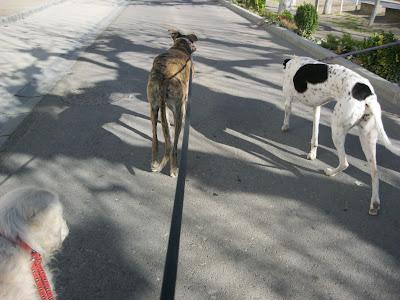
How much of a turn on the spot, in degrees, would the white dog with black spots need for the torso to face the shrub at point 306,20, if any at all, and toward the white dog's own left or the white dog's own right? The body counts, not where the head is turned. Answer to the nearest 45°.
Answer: approximately 45° to the white dog's own right

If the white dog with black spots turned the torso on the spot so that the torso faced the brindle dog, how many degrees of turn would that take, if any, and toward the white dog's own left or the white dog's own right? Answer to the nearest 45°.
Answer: approximately 45° to the white dog's own left

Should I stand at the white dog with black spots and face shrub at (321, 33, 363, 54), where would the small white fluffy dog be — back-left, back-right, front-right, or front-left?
back-left

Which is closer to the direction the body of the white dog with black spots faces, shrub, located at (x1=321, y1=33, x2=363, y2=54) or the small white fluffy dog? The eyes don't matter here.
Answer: the shrub

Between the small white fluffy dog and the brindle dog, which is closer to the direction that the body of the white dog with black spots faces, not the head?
the brindle dog

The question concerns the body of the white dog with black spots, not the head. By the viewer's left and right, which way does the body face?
facing away from the viewer and to the left of the viewer

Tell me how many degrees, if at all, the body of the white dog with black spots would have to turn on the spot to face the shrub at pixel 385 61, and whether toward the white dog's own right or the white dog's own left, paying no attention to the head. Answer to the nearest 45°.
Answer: approximately 45° to the white dog's own right

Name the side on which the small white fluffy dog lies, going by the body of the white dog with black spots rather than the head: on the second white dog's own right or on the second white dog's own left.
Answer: on the second white dog's own left

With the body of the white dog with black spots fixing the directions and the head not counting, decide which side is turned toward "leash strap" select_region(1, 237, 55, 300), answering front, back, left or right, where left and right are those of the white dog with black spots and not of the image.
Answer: left
